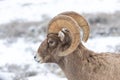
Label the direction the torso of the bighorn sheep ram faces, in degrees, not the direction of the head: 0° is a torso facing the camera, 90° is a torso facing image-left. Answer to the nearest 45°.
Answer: approximately 90°
